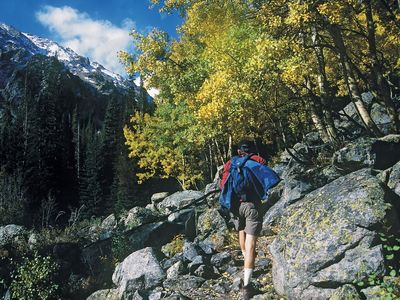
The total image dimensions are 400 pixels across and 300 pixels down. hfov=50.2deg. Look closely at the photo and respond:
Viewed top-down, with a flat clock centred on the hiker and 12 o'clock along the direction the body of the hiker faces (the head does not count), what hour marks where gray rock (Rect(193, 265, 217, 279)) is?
The gray rock is roughly at 11 o'clock from the hiker.

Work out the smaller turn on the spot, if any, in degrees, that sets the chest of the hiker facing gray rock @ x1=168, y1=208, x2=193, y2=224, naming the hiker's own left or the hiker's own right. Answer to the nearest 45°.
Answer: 0° — they already face it

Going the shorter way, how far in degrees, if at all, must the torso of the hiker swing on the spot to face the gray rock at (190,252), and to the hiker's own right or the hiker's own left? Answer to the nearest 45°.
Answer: approximately 45° to the hiker's own left

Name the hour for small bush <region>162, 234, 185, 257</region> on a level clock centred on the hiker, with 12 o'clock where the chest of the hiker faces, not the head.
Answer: The small bush is roughly at 11 o'clock from the hiker.

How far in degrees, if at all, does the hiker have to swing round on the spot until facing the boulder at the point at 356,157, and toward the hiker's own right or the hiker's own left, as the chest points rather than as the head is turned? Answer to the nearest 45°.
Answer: approximately 45° to the hiker's own right

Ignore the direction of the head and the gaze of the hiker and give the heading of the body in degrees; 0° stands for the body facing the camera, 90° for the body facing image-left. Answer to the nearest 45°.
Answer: approximately 180°

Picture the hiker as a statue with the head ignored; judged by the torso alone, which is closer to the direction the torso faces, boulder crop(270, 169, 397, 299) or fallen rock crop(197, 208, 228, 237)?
the fallen rock

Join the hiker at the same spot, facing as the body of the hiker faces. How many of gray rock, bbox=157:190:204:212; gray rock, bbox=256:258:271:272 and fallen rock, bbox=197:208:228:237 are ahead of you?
3

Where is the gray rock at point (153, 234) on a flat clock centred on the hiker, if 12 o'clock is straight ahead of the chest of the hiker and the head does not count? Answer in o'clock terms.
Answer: The gray rock is roughly at 11 o'clock from the hiker.

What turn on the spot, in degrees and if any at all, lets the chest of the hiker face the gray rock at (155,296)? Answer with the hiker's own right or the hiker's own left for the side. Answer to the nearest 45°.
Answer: approximately 45° to the hiker's own left

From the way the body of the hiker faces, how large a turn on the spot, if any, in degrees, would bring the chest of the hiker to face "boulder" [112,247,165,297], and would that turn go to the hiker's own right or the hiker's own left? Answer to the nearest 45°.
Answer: approximately 45° to the hiker's own left

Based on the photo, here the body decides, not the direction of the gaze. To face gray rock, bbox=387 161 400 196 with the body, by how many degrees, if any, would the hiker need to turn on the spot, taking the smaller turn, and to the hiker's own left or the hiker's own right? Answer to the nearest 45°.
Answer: approximately 90° to the hiker's own right
